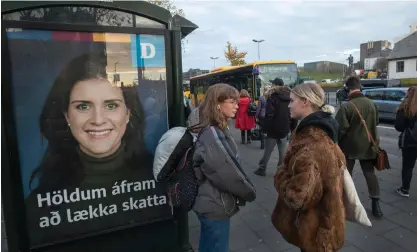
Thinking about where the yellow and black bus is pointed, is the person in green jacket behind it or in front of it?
in front

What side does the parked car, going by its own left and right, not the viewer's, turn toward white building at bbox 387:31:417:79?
right

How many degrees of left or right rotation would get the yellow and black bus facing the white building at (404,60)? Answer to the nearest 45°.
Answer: approximately 90° to its left

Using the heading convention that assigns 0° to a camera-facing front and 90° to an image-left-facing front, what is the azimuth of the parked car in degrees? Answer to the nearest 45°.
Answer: approximately 270°

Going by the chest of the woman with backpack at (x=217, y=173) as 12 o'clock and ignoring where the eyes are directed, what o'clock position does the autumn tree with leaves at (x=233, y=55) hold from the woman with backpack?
The autumn tree with leaves is roughly at 9 o'clock from the woman with backpack.

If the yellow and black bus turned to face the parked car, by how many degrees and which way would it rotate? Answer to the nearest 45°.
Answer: approximately 45° to its left

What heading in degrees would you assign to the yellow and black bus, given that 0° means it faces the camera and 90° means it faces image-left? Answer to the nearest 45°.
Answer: approximately 315°

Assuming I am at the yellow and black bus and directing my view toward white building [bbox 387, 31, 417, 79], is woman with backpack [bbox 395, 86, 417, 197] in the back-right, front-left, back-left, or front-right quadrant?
back-right

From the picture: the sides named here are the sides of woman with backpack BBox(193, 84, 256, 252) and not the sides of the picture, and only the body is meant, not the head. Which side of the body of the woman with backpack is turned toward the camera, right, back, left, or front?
right
